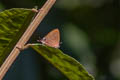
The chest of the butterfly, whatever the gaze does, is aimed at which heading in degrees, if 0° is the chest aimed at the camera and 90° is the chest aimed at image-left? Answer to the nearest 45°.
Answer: approximately 90°
